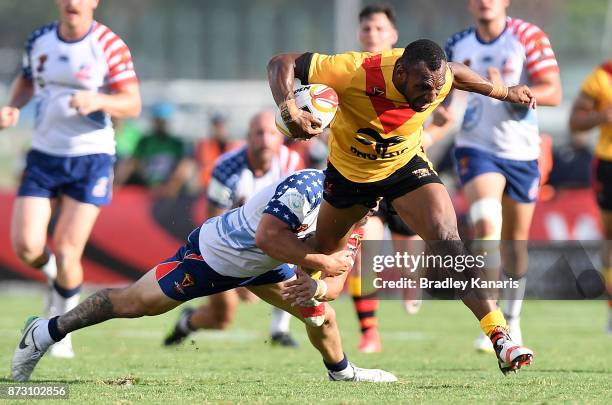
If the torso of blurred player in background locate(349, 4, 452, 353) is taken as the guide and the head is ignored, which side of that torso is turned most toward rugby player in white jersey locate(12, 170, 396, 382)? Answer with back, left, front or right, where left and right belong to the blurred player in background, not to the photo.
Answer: front

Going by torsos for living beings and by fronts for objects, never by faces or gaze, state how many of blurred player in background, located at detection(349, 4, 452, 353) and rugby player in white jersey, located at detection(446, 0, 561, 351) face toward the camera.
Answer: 2

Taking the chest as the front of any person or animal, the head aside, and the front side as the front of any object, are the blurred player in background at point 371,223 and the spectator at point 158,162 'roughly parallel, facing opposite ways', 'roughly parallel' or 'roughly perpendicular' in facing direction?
roughly parallel

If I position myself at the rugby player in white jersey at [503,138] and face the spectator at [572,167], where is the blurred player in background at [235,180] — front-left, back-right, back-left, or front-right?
back-left

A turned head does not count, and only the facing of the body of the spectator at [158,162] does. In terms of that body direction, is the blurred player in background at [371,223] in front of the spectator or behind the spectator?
in front

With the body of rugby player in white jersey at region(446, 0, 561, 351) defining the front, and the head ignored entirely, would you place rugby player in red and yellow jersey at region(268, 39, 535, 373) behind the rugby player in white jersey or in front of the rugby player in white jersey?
in front

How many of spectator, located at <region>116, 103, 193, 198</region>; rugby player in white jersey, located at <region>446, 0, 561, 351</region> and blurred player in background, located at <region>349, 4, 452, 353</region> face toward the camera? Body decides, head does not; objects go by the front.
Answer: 3

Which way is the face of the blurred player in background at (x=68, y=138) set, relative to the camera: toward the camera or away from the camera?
toward the camera

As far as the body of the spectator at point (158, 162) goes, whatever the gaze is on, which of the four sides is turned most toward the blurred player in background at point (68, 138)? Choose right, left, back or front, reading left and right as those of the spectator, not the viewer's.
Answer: front

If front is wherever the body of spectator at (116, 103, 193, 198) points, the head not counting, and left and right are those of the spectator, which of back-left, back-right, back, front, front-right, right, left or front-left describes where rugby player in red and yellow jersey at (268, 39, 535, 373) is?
front

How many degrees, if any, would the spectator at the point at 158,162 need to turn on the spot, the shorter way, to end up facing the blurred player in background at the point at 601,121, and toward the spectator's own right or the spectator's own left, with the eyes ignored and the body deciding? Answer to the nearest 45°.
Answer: approximately 45° to the spectator's own left

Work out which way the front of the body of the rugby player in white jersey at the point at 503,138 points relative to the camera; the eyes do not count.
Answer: toward the camera

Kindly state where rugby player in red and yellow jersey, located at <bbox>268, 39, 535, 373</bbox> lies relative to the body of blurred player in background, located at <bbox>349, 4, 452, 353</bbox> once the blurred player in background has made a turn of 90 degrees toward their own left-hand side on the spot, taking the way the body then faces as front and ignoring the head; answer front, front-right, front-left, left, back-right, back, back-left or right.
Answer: right

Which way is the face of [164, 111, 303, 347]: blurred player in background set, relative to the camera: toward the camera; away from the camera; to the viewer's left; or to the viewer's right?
toward the camera

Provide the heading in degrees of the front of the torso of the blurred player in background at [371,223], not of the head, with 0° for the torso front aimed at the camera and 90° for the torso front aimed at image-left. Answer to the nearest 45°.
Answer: approximately 0°

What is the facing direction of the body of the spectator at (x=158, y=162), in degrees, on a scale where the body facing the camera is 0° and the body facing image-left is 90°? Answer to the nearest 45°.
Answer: approximately 0°

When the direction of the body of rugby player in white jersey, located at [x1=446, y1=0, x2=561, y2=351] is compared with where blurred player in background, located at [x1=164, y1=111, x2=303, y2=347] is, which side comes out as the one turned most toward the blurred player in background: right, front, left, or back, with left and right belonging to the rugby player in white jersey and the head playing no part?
right

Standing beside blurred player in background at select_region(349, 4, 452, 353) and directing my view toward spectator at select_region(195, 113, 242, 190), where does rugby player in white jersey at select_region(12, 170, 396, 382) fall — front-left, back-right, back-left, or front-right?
back-left

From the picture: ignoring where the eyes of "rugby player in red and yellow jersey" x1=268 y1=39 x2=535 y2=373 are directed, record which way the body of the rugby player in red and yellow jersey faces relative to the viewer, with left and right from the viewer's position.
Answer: facing the viewer and to the right of the viewer

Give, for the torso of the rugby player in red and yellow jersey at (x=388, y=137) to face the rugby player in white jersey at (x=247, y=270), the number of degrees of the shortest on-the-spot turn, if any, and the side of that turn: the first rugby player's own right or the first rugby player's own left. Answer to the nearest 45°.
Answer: approximately 90° to the first rugby player's own right
